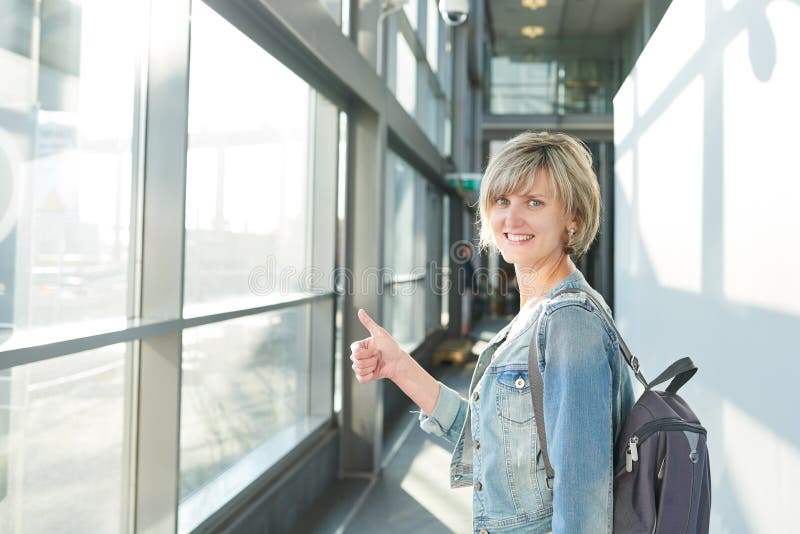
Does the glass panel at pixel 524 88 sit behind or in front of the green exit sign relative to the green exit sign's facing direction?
behind

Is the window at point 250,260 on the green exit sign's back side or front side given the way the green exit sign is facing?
on the front side

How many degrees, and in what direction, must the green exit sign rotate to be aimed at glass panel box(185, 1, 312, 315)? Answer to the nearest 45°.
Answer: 0° — it already faces it

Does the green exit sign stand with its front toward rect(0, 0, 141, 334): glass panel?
yes

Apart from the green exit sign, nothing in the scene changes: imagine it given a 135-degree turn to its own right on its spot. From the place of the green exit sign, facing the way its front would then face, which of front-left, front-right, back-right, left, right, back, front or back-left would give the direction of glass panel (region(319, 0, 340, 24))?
back-left

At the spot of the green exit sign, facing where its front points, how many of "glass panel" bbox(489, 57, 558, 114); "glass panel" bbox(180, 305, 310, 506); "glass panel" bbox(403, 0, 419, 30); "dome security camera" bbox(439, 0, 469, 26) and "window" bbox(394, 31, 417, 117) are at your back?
1

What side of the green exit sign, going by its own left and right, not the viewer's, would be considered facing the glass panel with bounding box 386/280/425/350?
front

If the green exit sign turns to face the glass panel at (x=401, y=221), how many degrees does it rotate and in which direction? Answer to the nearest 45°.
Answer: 0° — it already faces it

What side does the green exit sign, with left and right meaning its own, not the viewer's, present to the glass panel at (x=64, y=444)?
front

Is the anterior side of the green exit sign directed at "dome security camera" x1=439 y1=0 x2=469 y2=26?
yes

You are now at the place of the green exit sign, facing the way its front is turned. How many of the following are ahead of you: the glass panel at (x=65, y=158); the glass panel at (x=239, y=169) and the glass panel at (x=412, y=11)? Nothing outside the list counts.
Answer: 3

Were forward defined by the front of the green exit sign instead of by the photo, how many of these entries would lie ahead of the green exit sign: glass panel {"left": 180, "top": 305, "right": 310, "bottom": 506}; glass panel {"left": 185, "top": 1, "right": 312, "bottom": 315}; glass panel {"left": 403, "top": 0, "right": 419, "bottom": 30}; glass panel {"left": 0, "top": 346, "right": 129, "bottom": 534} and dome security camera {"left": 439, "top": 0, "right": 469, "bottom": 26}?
5

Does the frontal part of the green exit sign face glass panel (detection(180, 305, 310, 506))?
yes

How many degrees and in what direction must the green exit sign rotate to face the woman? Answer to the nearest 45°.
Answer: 0° — it already faces them

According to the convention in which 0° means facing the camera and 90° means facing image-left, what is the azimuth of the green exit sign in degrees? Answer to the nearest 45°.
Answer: approximately 0°
